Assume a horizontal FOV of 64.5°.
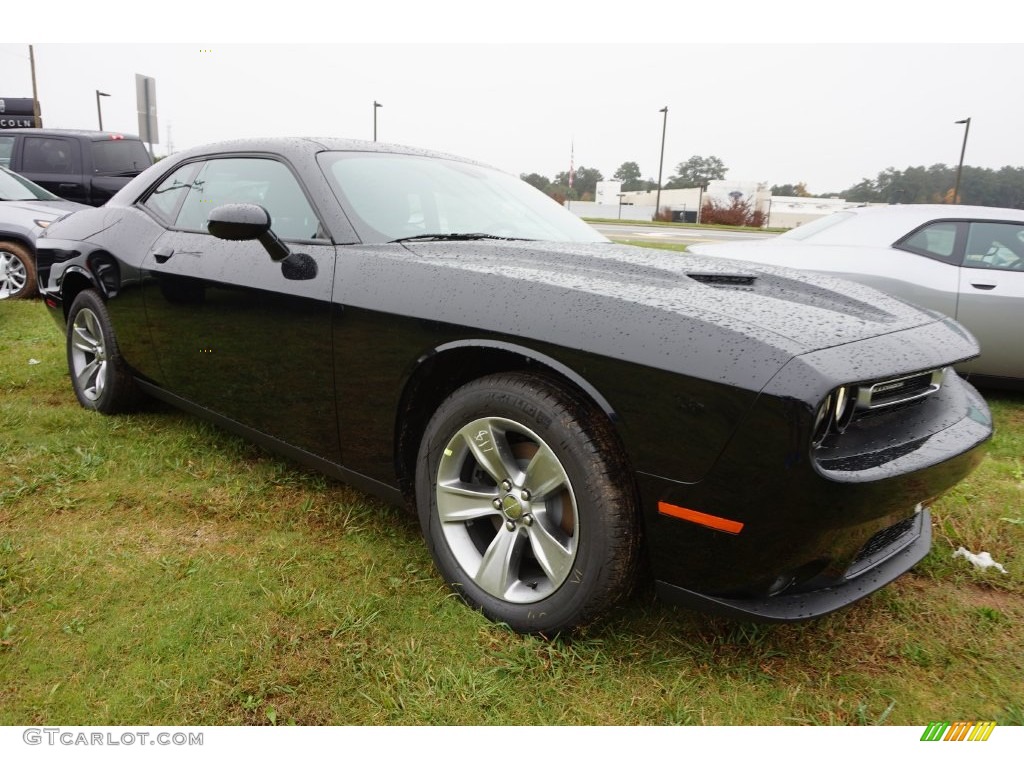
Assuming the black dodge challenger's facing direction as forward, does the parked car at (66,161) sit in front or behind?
behind

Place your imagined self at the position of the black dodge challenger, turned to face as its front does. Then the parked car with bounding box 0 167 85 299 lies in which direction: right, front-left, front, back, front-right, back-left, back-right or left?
back

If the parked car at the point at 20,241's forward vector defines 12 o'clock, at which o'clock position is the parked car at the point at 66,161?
the parked car at the point at 66,161 is roughly at 8 o'clock from the parked car at the point at 20,241.

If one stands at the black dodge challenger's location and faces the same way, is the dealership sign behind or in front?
behind
